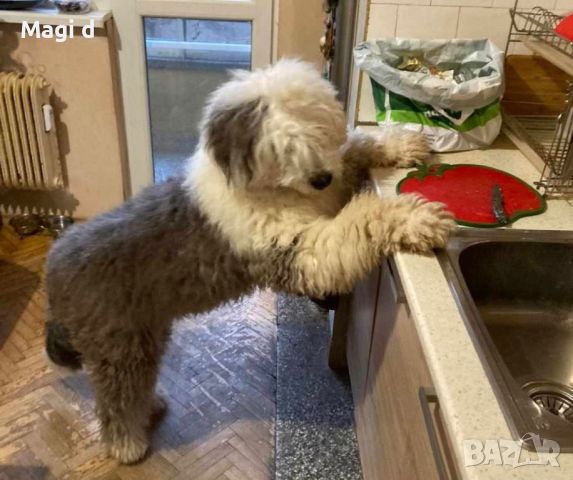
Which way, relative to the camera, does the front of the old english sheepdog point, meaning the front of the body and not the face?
to the viewer's right

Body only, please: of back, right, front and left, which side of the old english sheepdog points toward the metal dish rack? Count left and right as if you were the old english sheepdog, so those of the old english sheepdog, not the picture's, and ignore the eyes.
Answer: front

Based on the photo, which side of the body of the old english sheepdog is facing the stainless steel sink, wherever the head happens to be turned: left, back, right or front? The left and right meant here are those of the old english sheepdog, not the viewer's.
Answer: front

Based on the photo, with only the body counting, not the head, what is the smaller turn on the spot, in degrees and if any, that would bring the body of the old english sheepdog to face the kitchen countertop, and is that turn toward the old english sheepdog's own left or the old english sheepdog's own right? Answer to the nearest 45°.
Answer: approximately 45° to the old english sheepdog's own right
